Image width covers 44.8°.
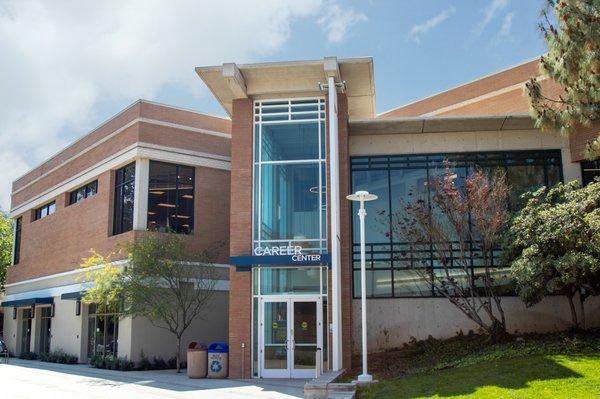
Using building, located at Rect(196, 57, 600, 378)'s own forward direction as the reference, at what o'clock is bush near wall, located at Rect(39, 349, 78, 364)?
The bush near wall is roughly at 4 o'clock from the building.

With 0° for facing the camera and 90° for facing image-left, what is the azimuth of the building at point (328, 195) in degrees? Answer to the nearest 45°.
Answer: approximately 0°

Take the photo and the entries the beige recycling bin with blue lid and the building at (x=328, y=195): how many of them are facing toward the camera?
2

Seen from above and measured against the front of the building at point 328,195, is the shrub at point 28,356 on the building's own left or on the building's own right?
on the building's own right

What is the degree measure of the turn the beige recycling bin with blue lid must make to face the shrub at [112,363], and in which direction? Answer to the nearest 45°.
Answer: approximately 135° to its right

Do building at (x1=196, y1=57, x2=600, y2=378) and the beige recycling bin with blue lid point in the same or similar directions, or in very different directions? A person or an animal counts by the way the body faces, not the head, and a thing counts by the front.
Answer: same or similar directions

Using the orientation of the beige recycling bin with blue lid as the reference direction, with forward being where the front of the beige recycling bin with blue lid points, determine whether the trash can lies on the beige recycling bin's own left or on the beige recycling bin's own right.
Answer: on the beige recycling bin's own right

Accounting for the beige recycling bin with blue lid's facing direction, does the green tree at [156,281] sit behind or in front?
behind

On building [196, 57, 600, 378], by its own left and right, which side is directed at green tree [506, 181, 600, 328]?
left

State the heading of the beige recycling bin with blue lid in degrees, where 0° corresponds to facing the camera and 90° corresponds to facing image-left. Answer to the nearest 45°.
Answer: approximately 0°
